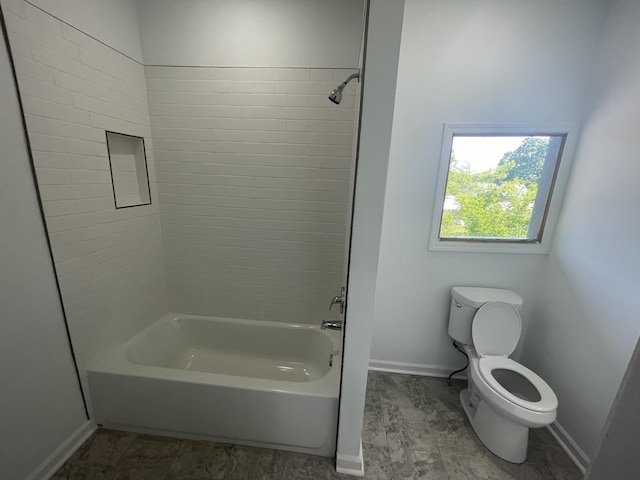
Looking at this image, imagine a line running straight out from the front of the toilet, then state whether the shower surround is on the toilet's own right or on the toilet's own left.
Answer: on the toilet's own right

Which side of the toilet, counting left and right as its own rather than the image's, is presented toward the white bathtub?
right

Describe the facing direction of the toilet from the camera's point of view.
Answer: facing the viewer and to the right of the viewer
